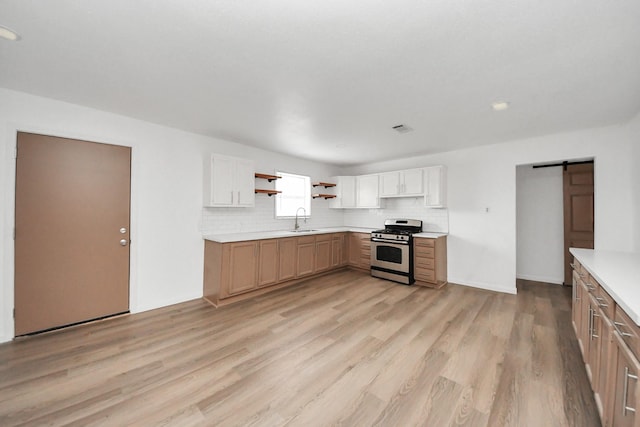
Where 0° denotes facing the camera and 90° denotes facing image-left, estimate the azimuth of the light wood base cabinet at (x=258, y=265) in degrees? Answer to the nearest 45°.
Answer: approximately 315°

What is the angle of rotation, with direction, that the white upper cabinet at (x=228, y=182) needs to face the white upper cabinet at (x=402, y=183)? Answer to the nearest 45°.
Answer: approximately 45° to its left

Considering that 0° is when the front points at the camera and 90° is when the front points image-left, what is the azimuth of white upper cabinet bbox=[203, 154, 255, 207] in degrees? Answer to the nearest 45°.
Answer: approximately 315°

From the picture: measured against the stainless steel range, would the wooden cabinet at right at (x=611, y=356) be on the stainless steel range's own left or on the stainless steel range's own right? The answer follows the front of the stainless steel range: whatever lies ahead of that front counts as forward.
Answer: on the stainless steel range's own left

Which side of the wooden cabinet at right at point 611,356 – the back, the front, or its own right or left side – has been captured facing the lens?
left

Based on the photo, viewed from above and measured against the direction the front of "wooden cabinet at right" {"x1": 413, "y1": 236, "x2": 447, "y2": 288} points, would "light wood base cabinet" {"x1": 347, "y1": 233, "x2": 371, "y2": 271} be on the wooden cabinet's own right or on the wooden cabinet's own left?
on the wooden cabinet's own right

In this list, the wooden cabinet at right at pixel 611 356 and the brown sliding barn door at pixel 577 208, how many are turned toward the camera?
1

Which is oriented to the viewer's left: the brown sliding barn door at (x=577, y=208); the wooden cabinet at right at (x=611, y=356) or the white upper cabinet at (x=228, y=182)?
the wooden cabinet at right

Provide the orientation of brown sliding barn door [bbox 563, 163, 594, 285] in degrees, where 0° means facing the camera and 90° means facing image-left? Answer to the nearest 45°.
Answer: approximately 0°

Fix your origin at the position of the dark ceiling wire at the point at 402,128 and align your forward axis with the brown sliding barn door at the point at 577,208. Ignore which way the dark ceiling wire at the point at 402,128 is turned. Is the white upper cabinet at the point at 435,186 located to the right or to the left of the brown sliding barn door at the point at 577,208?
left

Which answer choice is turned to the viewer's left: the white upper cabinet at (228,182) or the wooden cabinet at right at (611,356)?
the wooden cabinet at right

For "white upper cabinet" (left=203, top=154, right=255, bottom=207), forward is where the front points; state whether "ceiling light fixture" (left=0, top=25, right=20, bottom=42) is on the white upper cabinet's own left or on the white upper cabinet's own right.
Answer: on the white upper cabinet's own right
